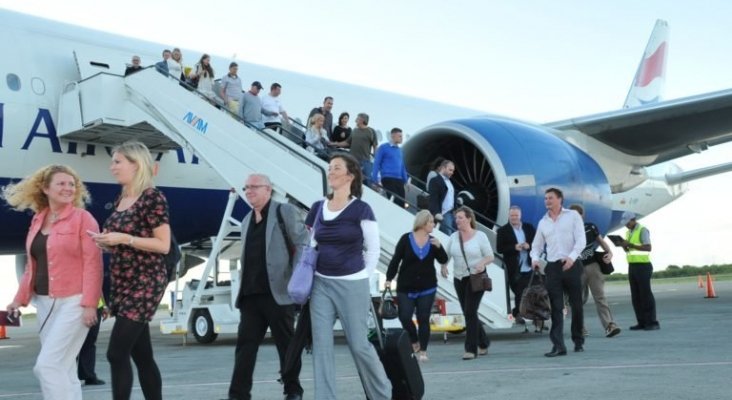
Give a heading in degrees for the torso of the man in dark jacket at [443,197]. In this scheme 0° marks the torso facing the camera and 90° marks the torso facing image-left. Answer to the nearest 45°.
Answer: approximately 315°

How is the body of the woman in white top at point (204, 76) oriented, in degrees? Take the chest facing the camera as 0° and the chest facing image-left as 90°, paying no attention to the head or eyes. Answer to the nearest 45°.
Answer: approximately 315°

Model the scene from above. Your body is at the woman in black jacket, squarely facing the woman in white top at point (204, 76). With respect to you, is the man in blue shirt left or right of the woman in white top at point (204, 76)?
right

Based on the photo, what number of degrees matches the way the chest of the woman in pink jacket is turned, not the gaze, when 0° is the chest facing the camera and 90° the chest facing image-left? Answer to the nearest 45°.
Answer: approximately 45°

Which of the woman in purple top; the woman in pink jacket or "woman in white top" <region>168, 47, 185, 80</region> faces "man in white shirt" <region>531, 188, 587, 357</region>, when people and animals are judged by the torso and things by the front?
the woman in white top

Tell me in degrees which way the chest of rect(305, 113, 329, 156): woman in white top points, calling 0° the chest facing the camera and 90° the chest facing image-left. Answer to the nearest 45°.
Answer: approximately 315°

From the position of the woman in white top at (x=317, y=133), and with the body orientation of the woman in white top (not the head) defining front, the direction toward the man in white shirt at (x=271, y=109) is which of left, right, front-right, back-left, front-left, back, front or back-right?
back

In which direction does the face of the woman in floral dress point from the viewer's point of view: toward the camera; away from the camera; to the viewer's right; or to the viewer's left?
to the viewer's left
